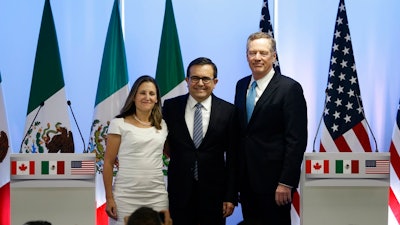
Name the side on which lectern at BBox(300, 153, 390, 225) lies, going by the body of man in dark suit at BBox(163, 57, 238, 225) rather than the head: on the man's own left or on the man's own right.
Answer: on the man's own left

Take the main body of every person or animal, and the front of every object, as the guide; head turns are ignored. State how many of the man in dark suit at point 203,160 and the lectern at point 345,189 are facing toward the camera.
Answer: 2

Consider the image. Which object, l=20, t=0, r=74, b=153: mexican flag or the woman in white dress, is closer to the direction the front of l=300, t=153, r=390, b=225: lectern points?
the woman in white dress

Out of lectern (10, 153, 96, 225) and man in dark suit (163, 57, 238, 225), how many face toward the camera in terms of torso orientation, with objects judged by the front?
2

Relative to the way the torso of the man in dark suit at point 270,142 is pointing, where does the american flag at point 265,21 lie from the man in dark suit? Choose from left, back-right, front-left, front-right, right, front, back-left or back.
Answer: back-right

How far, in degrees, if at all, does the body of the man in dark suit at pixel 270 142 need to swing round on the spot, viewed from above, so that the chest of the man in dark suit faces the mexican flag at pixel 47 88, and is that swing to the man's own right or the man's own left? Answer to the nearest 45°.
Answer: approximately 90° to the man's own right

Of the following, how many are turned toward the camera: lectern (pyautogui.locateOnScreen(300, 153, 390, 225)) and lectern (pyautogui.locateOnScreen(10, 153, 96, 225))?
2

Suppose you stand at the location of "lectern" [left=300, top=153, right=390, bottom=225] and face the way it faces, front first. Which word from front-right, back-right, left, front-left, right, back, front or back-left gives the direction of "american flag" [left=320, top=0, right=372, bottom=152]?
back

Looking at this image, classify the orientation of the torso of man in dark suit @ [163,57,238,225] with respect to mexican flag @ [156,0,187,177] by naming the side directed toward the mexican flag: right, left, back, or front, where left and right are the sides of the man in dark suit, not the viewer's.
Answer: back
